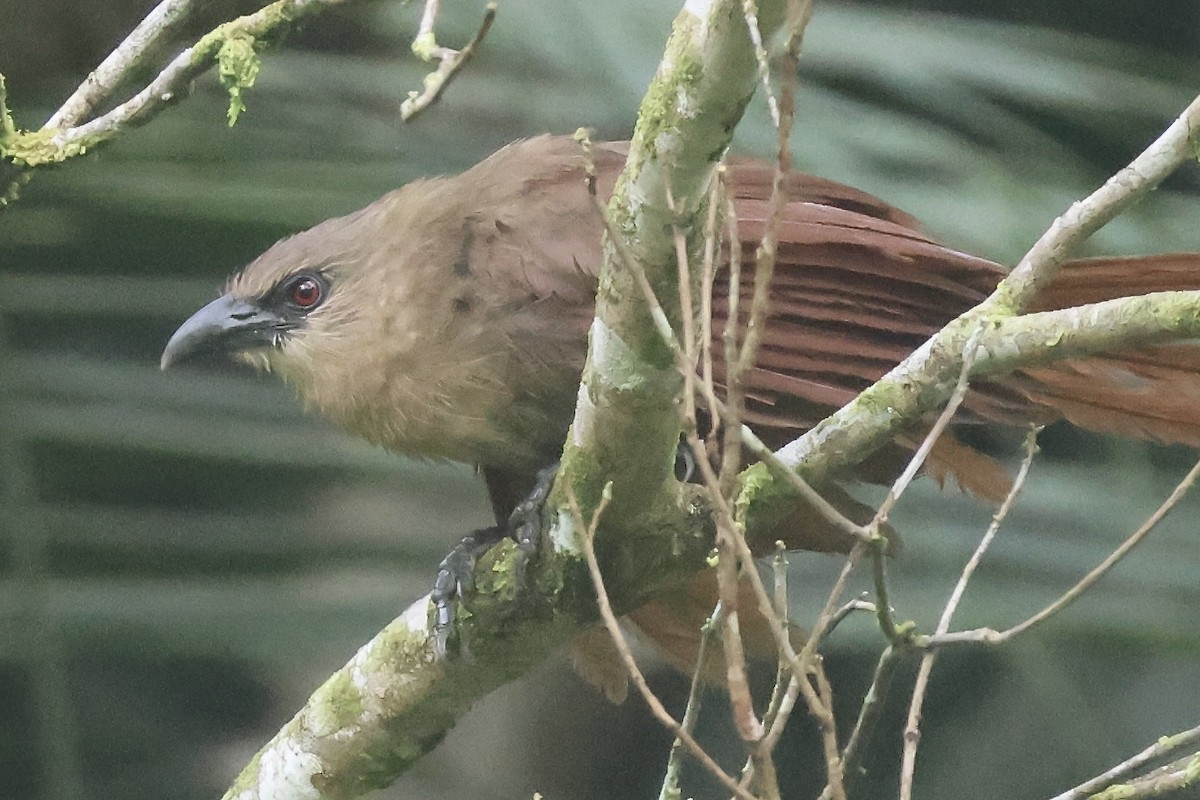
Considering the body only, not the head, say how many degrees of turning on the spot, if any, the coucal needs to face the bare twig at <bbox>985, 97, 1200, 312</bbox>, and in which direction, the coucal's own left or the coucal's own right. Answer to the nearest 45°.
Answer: approximately 135° to the coucal's own left

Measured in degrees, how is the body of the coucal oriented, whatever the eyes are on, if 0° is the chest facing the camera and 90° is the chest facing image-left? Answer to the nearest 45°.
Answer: approximately 90°
